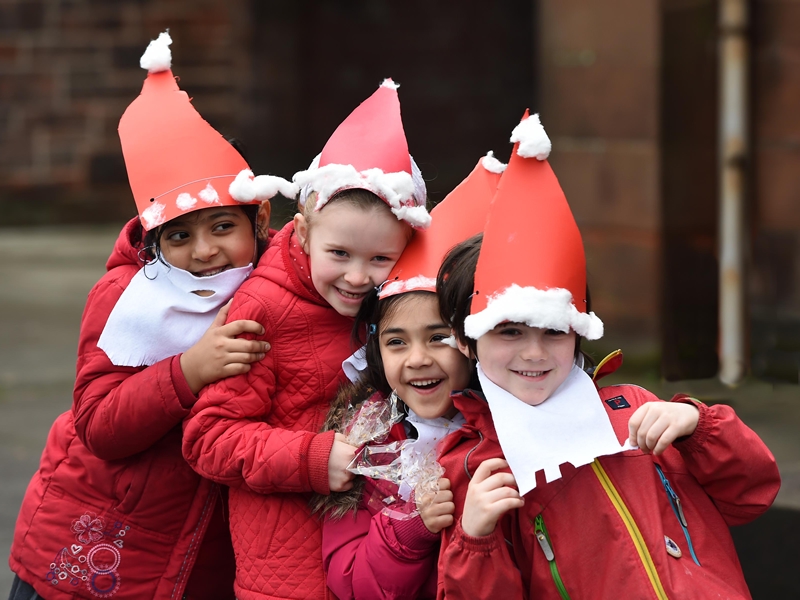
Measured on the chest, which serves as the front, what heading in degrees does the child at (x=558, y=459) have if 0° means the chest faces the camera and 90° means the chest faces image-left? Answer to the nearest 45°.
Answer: approximately 0°

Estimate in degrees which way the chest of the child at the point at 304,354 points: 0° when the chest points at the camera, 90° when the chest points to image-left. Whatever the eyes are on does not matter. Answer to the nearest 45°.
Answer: approximately 315°

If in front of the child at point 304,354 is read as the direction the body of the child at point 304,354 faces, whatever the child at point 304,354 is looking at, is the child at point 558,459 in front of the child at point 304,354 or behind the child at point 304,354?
in front

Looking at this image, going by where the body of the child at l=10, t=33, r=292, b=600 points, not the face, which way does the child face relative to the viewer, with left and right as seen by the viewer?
facing the viewer and to the right of the viewer

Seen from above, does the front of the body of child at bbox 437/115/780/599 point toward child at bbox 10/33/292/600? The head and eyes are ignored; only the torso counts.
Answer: no

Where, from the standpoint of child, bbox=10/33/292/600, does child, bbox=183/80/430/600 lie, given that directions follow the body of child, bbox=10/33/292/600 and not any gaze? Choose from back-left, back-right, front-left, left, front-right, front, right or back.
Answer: front

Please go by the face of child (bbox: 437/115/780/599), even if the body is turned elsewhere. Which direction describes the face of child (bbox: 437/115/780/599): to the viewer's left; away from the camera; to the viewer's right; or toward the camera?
toward the camera

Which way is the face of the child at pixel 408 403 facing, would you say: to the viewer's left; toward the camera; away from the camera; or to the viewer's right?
toward the camera

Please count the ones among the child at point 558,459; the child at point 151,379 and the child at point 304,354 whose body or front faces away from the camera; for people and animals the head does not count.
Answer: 0

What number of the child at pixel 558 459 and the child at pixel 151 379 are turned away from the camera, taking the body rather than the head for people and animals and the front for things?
0

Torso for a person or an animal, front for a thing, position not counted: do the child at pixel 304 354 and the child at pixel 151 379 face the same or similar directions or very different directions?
same or similar directions
